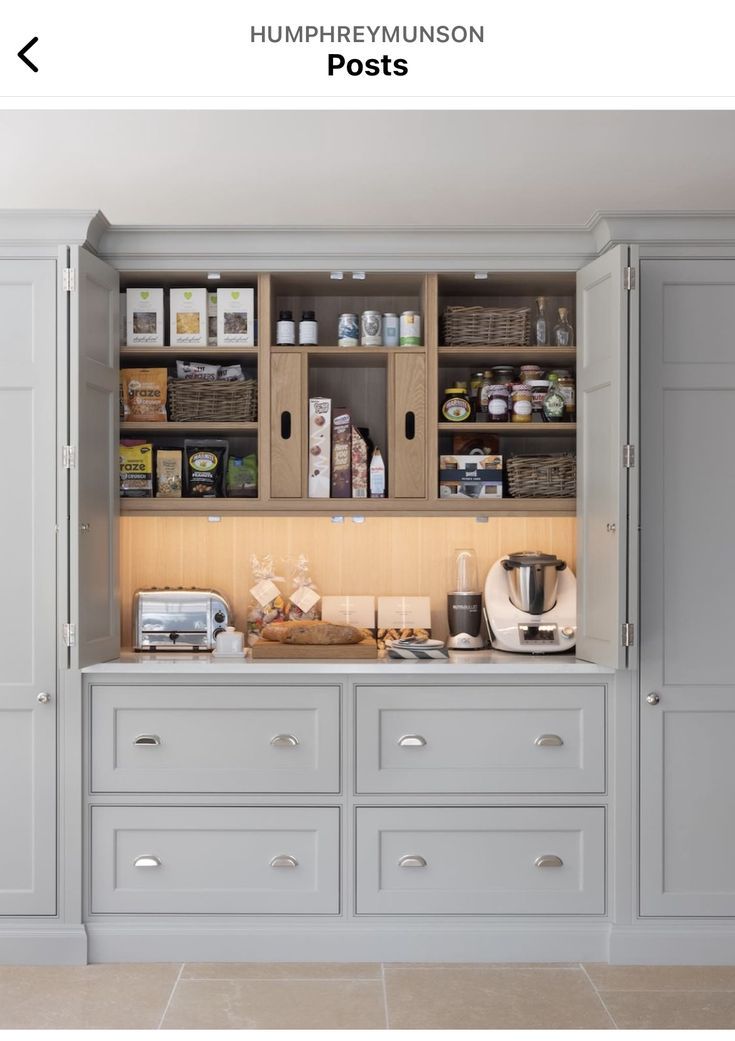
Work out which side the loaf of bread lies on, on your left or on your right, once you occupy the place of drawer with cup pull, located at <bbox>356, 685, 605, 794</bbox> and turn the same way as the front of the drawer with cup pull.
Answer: on your right

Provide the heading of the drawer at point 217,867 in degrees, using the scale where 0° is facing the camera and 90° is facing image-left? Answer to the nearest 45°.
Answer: approximately 0°

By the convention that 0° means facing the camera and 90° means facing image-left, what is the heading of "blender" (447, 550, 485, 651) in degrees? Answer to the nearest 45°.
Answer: approximately 0°
